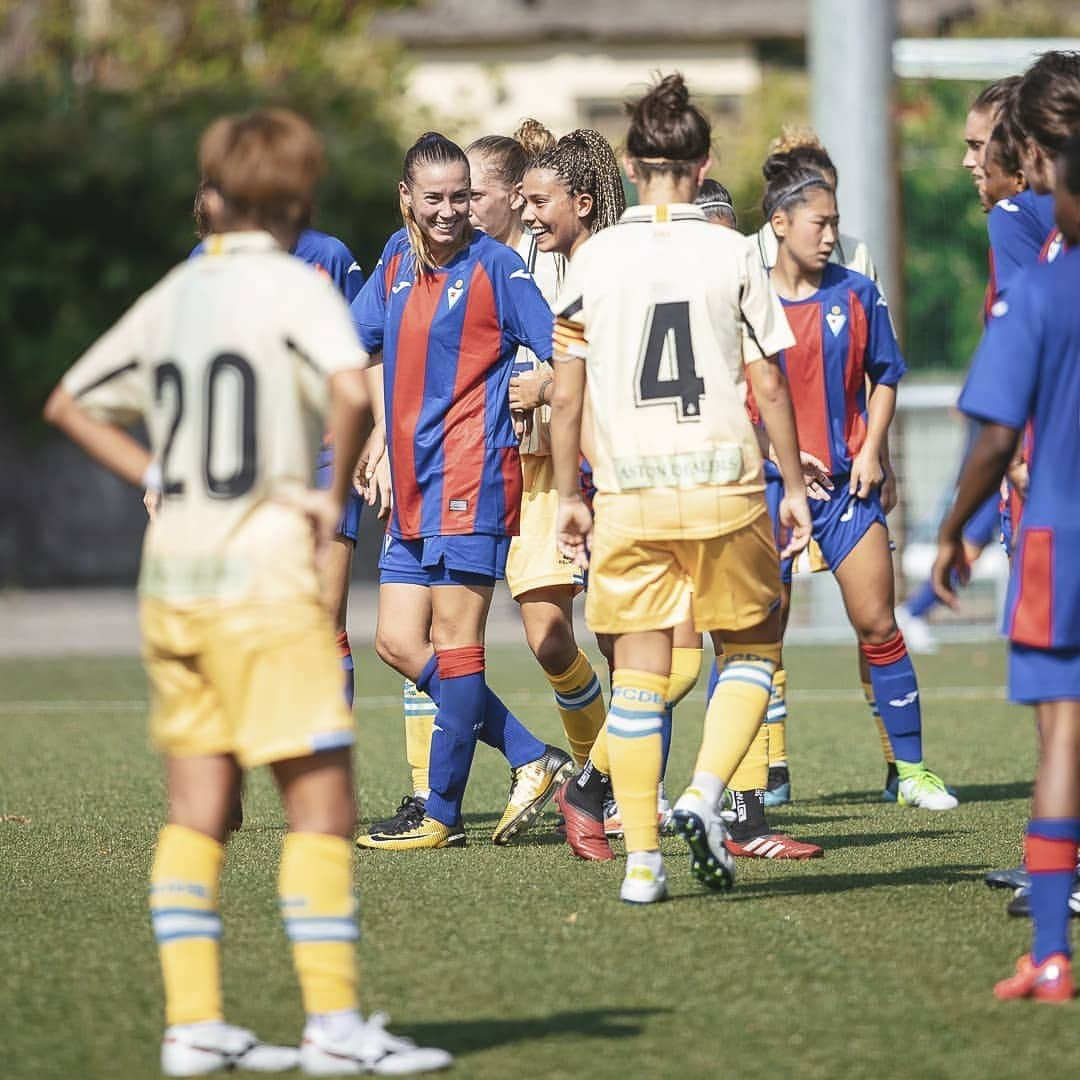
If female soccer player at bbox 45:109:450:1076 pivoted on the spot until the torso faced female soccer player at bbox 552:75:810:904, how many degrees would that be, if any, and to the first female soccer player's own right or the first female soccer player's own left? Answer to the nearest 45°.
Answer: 0° — they already face them

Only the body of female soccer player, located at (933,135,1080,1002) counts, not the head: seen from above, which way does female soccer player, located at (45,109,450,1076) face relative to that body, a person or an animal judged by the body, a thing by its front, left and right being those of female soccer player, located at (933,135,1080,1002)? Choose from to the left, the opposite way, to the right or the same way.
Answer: to the right

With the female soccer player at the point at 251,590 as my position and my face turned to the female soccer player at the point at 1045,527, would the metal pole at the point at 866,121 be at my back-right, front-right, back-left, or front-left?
front-left

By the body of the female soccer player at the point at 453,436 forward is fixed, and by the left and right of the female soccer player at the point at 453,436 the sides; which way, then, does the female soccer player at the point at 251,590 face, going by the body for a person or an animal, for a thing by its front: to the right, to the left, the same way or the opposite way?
the opposite way

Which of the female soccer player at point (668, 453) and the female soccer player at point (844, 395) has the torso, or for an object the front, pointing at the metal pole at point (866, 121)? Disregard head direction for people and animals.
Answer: the female soccer player at point (668, 453)

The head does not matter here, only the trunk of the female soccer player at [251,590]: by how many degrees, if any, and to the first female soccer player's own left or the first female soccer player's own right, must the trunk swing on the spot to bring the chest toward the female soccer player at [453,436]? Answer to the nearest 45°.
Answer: approximately 45° to the first female soccer player's own left

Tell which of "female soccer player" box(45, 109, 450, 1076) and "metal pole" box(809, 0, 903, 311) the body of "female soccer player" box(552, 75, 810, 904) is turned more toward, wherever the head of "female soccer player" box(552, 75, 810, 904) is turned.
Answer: the metal pole

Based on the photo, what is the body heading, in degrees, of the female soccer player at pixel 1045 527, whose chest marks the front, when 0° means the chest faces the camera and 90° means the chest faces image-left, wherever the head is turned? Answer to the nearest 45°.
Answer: approximately 135°

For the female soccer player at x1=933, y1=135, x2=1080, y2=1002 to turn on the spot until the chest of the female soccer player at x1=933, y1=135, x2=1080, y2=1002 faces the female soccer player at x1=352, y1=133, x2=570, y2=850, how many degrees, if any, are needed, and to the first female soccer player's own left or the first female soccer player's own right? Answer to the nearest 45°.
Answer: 0° — they already face them

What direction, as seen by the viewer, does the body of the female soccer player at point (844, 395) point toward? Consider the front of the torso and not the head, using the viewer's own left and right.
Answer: facing the viewer

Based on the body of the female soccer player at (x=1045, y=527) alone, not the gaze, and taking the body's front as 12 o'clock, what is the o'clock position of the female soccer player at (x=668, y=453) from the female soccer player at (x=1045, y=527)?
the female soccer player at (x=668, y=453) is roughly at 12 o'clock from the female soccer player at (x=1045, y=527).

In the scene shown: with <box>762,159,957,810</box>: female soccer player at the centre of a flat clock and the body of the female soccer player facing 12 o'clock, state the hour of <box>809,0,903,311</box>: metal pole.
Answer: The metal pole is roughly at 6 o'clock from the female soccer player.

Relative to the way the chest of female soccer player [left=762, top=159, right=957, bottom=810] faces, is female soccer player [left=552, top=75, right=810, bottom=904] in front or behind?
in front

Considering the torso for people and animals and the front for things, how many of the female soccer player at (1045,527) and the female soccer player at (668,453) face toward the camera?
0

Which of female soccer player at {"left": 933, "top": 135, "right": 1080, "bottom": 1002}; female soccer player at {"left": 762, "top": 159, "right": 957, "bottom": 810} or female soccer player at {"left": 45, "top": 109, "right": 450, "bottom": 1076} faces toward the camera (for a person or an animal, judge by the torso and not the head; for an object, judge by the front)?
female soccer player at {"left": 762, "top": 159, "right": 957, "bottom": 810}

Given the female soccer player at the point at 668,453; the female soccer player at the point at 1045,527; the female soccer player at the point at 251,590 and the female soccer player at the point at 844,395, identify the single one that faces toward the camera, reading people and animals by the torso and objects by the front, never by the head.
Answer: the female soccer player at the point at 844,395

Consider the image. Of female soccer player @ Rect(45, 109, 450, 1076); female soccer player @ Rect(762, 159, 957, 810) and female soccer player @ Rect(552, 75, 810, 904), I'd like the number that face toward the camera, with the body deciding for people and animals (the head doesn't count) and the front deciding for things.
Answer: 1

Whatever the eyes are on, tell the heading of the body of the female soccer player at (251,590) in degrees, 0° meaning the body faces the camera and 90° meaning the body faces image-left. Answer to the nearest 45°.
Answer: approximately 225°

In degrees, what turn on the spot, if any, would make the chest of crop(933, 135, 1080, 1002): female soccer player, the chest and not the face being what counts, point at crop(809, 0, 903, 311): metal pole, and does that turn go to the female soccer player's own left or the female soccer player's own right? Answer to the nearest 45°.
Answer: approximately 45° to the female soccer player's own right

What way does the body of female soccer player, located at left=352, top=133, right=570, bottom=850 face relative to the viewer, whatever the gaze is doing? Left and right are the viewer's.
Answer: facing the viewer and to the left of the viewer

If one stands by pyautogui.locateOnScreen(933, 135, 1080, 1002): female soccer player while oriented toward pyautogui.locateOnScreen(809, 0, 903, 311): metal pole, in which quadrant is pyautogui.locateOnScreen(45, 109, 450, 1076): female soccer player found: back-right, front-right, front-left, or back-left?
back-left

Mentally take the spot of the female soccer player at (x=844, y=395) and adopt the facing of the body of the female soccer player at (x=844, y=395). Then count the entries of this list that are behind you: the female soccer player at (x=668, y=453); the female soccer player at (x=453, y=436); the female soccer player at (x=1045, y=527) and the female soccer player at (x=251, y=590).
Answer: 0

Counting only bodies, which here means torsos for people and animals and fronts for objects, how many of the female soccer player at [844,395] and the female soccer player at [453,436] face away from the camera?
0
